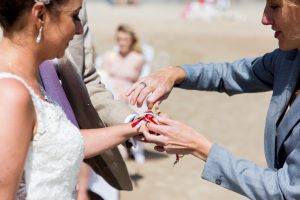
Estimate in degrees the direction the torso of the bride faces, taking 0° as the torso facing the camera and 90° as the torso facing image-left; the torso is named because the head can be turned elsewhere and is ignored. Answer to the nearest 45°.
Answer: approximately 270°

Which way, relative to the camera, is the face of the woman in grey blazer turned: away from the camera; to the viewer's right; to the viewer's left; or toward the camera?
to the viewer's left

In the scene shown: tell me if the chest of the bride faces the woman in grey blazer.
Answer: yes

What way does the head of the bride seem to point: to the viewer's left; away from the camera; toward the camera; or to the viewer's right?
to the viewer's right

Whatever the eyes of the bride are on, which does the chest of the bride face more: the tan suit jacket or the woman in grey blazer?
the woman in grey blazer

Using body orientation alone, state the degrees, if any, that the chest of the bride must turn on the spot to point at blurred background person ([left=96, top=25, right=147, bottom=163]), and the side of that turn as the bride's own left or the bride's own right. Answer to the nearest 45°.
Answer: approximately 90° to the bride's own left
